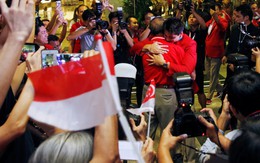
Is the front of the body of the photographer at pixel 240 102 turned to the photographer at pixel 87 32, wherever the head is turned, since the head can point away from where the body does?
yes

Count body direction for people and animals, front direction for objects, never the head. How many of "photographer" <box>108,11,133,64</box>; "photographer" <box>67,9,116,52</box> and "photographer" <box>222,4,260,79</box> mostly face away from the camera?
0

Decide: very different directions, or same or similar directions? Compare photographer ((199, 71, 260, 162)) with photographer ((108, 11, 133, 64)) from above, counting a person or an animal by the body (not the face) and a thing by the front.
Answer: very different directions

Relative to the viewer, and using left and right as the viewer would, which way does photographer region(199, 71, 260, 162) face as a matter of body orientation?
facing away from the viewer and to the left of the viewer

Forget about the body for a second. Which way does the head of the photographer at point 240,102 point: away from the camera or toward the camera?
away from the camera

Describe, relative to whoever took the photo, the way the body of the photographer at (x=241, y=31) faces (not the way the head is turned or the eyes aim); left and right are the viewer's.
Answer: facing the viewer and to the left of the viewer

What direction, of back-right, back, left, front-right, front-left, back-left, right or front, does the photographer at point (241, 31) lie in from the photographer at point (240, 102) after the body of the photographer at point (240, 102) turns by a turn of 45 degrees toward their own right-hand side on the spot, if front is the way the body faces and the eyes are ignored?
front

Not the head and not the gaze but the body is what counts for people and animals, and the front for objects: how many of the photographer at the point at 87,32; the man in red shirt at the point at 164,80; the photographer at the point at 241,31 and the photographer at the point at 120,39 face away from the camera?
1

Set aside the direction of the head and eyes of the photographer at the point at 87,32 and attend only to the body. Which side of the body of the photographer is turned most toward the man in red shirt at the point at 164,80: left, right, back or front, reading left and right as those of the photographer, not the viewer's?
front

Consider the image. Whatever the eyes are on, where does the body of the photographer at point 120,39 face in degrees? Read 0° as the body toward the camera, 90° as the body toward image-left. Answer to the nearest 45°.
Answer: approximately 315°

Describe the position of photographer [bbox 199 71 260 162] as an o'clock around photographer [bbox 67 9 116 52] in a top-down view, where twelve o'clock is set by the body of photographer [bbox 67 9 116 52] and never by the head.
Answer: photographer [bbox 199 71 260 162] is roughly at 1 o'clock from photographer [bbox 67 9 116 52].

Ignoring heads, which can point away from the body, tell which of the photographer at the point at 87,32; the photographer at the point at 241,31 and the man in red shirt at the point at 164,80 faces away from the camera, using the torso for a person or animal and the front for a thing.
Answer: the man in red shirt

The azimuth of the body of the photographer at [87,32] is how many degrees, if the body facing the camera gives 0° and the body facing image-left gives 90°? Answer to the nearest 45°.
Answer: approximately 315°

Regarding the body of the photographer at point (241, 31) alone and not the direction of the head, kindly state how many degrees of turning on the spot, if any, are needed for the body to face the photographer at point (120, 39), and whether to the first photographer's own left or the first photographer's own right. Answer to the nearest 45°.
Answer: approximately 45° to the first photographer's own right

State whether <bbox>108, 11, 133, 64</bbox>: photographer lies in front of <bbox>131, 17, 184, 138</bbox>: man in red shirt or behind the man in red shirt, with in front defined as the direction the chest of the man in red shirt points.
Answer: in front

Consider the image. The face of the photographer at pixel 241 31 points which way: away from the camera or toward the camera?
toward the camera
